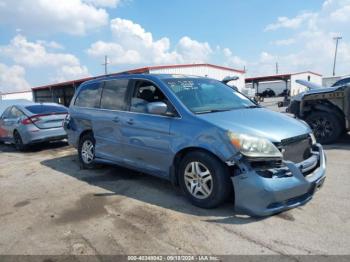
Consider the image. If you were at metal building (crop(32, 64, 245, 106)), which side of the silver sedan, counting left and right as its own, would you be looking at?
right

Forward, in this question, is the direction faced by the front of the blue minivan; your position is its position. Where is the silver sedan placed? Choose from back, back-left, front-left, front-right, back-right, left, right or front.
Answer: back

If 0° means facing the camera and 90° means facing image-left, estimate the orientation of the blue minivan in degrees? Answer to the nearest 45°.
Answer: approximately 315°

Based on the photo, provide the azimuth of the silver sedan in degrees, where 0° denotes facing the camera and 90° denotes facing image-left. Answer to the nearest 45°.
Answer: approximately 135°

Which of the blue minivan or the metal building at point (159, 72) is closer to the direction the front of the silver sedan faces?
the metal building

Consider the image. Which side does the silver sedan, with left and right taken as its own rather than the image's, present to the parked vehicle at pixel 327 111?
back

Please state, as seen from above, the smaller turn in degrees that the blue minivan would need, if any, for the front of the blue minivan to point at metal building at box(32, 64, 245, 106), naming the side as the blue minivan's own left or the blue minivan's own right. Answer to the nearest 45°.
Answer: approximately 135° to the blue minivan's own left

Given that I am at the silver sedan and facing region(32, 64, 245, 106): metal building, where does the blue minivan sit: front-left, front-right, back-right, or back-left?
back-right

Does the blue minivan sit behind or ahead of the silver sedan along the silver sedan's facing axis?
behind

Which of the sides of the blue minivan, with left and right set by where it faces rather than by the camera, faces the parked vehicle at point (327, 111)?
left
